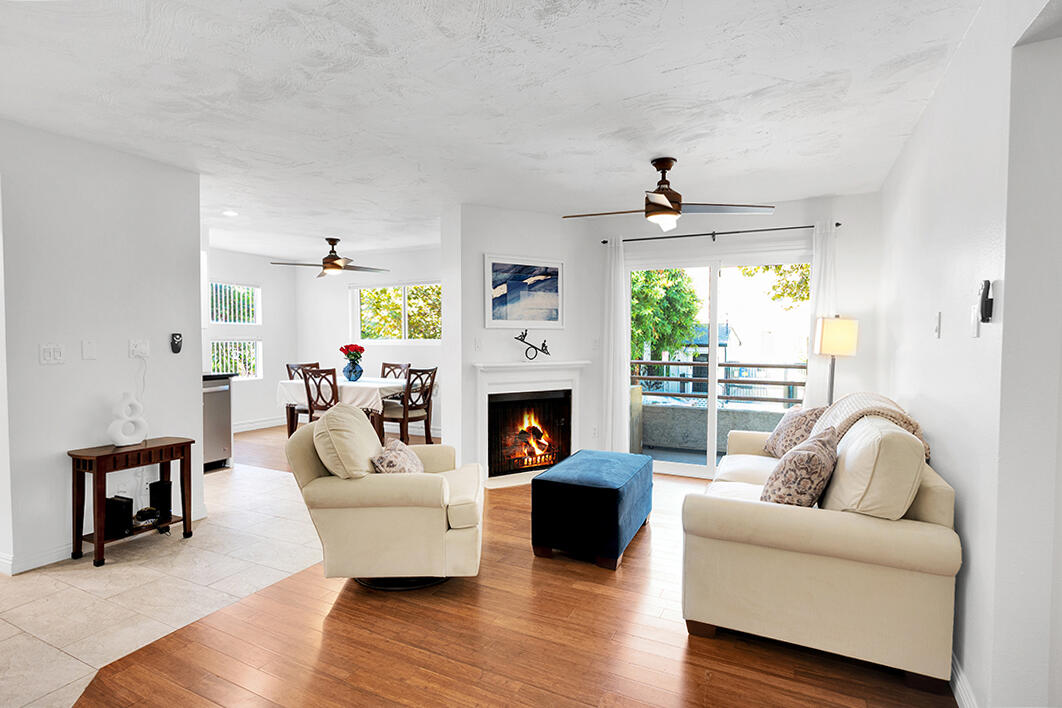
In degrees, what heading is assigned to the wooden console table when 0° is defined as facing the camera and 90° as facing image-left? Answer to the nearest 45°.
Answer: approximately 315°

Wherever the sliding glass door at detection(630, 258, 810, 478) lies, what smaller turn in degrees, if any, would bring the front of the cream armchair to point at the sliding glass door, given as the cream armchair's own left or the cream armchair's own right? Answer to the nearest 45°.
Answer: approximately 45° to the cream armchair's own left

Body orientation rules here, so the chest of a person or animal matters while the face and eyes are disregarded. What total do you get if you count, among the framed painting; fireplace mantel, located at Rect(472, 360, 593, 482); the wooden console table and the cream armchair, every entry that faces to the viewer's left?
0

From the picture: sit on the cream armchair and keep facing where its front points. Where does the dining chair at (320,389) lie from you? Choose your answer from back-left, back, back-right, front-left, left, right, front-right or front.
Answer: left

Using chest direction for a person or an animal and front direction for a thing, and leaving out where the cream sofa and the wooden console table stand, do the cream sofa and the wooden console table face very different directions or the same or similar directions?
very different directions

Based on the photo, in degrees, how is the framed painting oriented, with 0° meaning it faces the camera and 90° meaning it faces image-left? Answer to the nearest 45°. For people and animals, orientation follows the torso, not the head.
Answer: approximately 315°

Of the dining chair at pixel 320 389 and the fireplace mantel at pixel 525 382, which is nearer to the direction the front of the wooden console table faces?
the fireplace mantel

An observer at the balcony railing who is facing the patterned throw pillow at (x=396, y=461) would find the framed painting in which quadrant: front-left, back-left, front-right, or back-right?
front-right

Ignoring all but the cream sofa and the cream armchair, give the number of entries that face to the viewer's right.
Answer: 1

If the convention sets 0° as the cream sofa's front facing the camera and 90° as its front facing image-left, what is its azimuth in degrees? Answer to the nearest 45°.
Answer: approximately 90°

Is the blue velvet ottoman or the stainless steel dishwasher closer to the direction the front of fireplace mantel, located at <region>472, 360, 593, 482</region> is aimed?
the blue velvet ottoman

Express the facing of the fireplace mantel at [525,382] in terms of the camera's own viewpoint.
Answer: facing the viewer and to the right of the viewer

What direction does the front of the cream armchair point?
to the viewer's right

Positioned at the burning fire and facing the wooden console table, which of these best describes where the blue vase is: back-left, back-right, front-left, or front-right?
front-right

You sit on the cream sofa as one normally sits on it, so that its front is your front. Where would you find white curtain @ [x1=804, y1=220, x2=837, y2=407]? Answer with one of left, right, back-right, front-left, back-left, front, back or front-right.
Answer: right

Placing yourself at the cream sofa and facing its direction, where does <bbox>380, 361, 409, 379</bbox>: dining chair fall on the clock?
The dining chair is roughly at 1 o'clock from the cream sofa.
